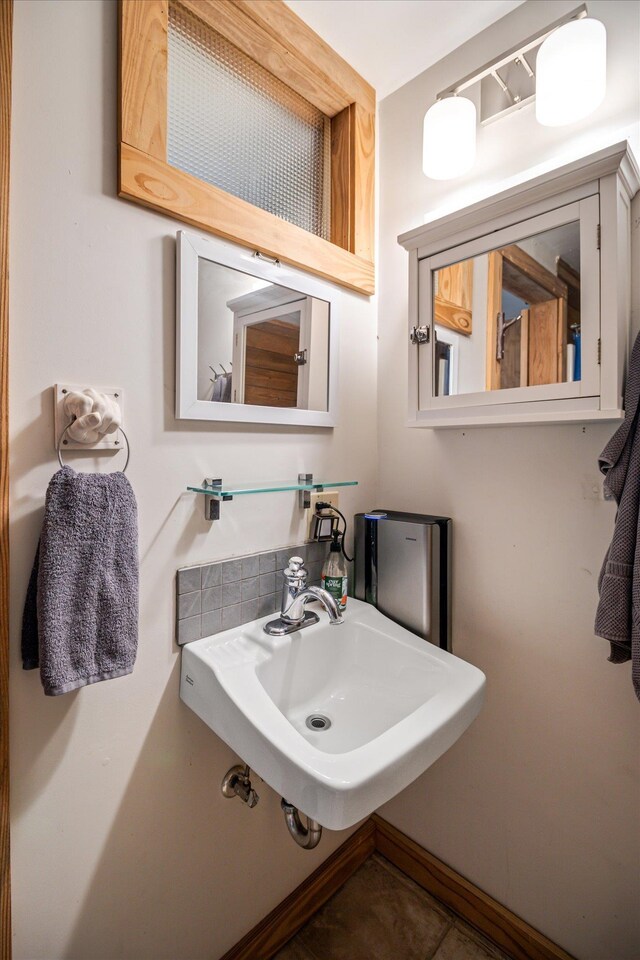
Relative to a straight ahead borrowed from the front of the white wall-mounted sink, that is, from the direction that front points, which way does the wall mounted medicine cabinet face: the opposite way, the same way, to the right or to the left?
to the right

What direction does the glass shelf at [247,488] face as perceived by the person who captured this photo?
facing the viewer and to the right of the viewer
